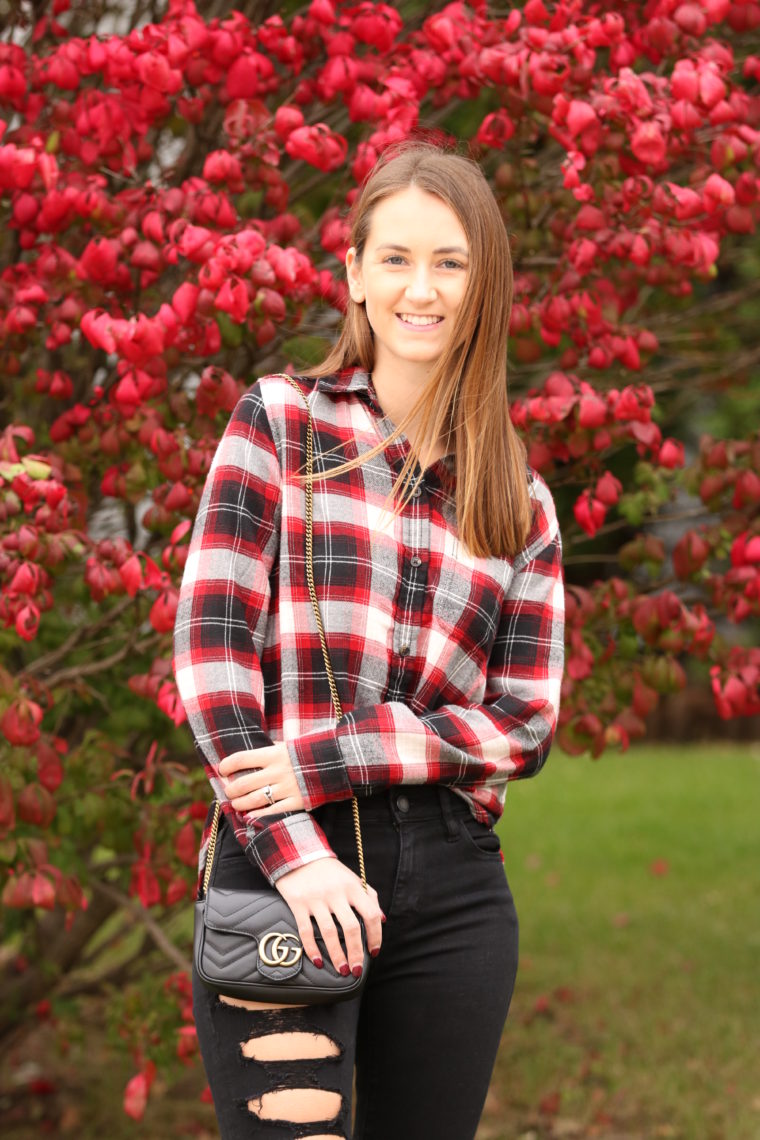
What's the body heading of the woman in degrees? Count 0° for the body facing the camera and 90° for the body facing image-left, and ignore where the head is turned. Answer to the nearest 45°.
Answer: approximately 0°
